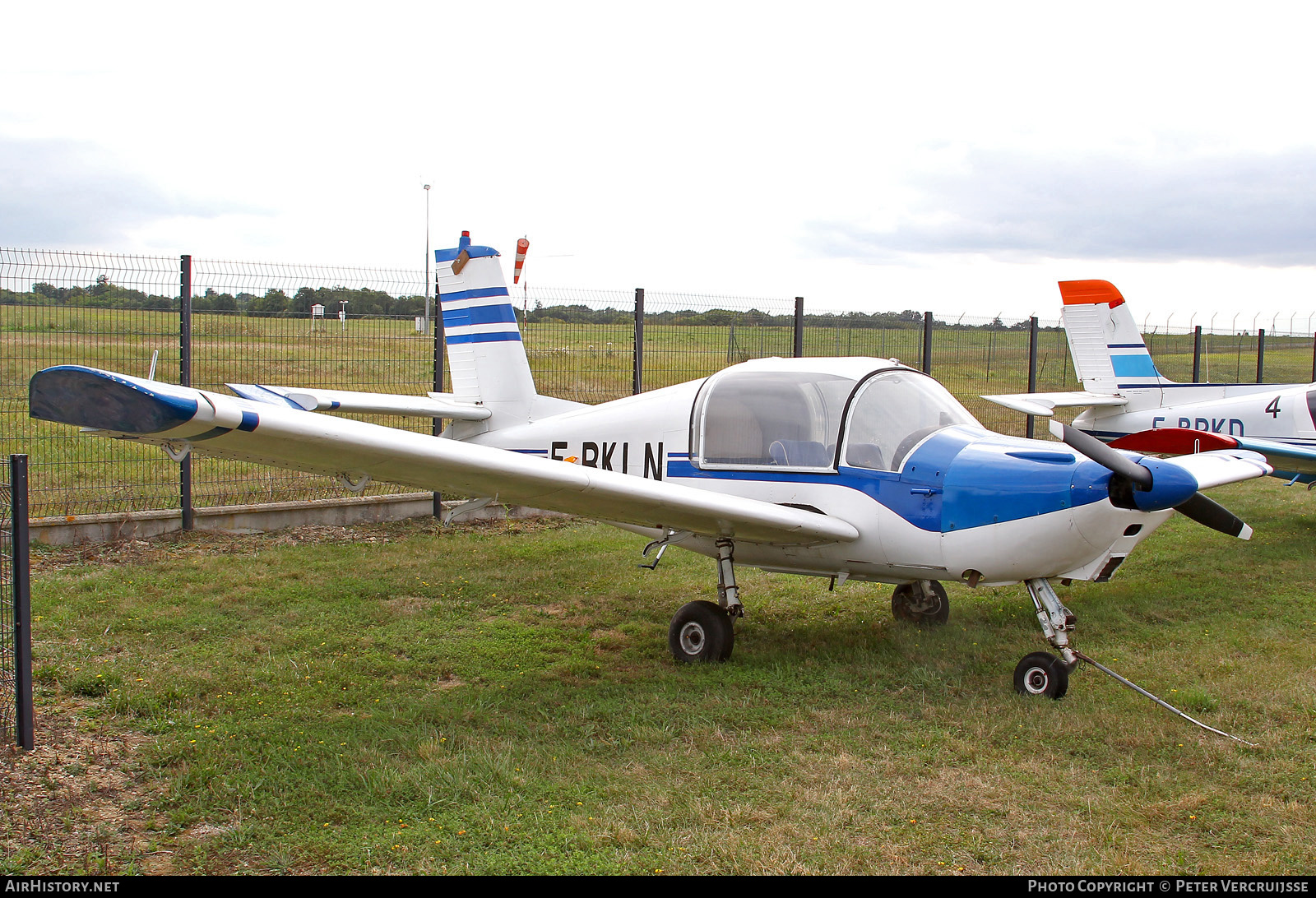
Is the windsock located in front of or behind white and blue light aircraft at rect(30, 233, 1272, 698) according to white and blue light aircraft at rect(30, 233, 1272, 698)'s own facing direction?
behind

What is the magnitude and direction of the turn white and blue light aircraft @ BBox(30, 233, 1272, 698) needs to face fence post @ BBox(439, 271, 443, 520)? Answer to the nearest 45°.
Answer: approximately 180°

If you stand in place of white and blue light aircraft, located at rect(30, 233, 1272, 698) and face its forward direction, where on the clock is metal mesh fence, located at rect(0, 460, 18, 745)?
The metal mesh fence is roughly at 4 o'clock from the white and blue light aircraft.

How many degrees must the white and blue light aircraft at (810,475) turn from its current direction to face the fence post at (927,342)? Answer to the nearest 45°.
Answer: approximately 135° to its left

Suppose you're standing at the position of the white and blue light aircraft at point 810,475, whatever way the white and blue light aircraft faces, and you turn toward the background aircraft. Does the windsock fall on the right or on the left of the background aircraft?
left

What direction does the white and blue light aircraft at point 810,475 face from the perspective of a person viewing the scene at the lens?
facing the viewer and to the right of the viewer

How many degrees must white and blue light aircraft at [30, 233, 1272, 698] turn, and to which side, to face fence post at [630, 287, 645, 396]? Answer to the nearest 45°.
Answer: approximately 135° to its left
